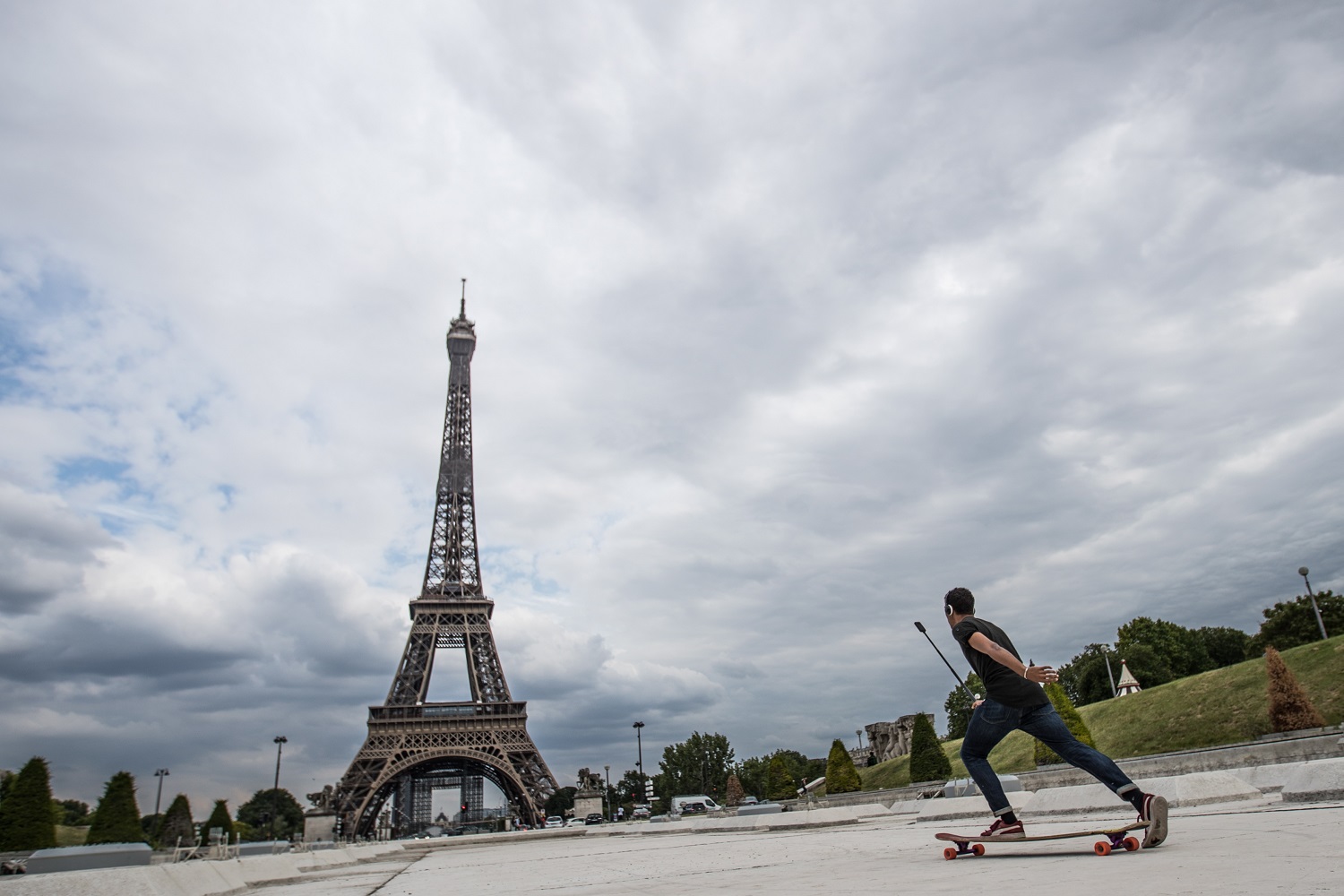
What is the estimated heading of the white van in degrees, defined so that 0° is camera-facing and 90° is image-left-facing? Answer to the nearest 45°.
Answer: approximately 270°

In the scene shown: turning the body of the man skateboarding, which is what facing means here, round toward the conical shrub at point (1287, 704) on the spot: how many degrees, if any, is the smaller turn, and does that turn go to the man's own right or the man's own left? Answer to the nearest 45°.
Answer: approximately 45° to the man's own right

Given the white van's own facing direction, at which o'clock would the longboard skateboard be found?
The longboard skateboard is roughly at 3 o'clock from the white van.

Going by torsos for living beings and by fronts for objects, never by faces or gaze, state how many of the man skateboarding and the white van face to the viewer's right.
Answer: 1

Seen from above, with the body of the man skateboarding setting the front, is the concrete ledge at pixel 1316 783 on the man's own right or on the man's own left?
on the man's own right

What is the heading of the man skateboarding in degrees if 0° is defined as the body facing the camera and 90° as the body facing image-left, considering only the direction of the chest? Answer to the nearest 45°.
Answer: approximately 135°

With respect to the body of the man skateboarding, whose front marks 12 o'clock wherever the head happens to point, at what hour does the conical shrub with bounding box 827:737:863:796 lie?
The conical shrub is roughly at 1 o'clock from the man skateboarding.

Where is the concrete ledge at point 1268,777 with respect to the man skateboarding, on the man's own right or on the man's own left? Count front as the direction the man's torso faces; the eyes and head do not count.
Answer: on the man's own right

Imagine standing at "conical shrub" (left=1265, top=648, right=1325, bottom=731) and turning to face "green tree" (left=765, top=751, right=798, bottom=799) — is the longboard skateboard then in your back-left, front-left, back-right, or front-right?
back-left
